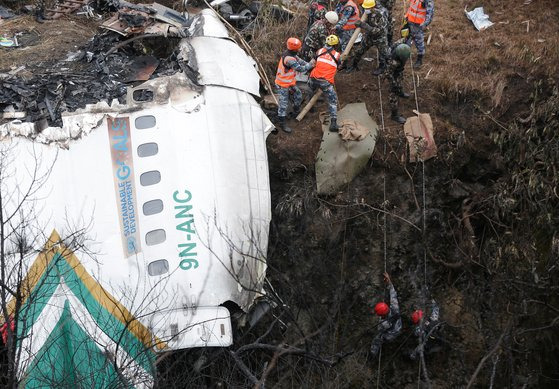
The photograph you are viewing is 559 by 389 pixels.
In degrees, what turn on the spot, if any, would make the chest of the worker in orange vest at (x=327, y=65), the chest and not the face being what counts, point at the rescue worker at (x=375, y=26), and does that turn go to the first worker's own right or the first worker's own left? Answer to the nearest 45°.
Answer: approximately 45° to the first worker's own right

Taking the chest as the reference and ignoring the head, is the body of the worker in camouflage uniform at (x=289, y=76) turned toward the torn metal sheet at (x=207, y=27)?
no

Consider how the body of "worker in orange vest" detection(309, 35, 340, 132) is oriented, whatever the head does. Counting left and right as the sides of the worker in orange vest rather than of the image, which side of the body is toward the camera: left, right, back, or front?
back

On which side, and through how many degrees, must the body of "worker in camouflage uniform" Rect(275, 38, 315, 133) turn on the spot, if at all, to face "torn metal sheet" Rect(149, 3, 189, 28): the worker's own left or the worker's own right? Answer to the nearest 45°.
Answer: approximately 135° to the worker's own left

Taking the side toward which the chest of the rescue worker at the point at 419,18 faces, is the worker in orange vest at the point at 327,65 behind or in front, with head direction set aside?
in front

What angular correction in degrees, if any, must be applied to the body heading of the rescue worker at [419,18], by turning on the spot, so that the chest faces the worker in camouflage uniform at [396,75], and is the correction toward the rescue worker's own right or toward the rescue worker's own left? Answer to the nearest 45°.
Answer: approximately 45° to the rescue worker's own left

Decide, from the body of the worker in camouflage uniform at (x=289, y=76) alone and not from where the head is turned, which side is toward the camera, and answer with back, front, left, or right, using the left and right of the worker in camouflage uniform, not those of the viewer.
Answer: right

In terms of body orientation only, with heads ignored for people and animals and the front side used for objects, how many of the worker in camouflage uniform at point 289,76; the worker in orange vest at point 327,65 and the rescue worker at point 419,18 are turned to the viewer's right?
1

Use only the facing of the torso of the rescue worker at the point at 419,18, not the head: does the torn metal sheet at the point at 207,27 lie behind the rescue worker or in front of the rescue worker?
in front

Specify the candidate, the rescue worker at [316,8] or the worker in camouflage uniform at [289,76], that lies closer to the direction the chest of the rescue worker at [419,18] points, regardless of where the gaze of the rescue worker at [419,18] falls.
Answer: the worker in camouflage uniform

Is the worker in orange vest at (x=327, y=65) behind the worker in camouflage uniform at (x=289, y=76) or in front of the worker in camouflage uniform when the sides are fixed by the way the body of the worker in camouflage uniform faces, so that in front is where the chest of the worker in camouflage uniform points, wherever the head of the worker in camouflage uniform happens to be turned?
in front
